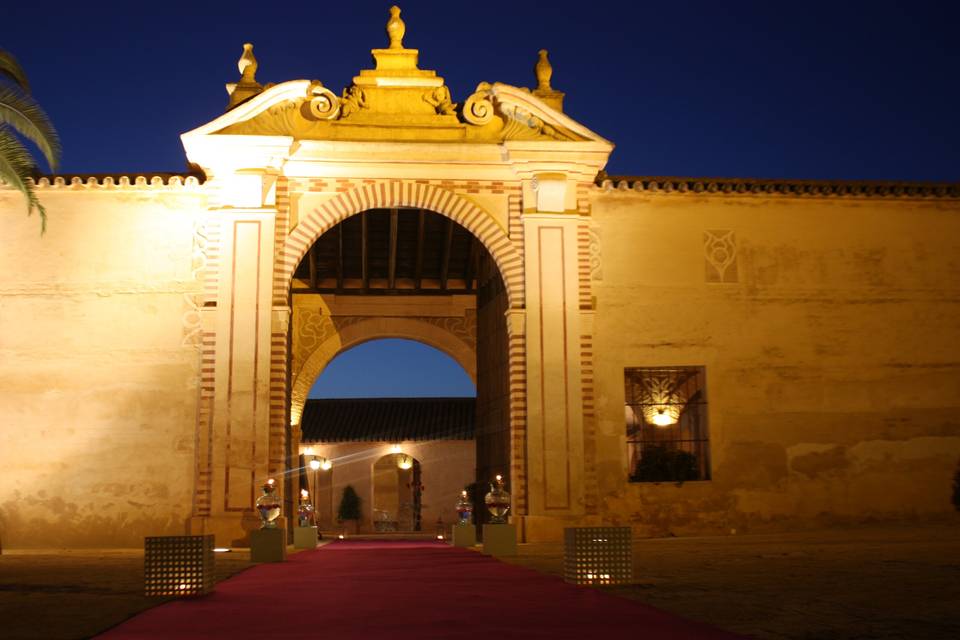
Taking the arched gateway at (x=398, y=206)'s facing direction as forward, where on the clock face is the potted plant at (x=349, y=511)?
The potted plant is roughly at 6 o'clock from the arched gateway.

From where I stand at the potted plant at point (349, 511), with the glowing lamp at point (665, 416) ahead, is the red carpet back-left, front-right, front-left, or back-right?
front-right

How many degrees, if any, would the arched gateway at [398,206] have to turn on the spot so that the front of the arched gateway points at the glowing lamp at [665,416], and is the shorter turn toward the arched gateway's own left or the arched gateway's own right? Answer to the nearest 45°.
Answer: approximately 135° to the arched gateway's own left

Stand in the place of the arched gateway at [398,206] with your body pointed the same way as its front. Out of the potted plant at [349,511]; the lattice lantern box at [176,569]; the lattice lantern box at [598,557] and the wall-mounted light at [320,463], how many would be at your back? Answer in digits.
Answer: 2

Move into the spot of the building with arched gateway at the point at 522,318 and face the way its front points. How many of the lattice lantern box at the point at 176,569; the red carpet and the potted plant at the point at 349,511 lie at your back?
1

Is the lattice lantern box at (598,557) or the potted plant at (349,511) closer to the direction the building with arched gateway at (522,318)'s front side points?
the lattice lantern box

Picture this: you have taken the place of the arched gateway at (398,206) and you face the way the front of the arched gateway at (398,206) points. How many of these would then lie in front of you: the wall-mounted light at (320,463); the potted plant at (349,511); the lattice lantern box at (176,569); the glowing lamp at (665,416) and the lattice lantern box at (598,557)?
2

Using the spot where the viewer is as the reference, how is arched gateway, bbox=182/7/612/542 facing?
facing the viewer

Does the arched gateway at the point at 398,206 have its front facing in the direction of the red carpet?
yes

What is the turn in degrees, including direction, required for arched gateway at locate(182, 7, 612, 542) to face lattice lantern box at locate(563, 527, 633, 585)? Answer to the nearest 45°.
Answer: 0° — it already faces it
